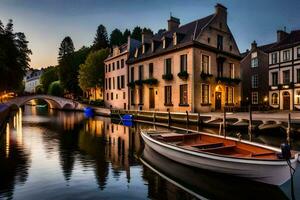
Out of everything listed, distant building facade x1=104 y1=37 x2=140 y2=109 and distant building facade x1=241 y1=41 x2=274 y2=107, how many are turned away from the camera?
0

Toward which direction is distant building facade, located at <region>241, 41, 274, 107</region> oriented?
toward the camera

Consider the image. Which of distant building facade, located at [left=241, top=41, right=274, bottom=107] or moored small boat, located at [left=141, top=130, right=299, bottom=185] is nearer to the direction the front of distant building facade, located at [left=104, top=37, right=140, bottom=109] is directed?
the moored small boat

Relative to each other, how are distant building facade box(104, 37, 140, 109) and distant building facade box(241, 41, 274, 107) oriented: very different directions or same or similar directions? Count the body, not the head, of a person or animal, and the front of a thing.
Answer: same or similar directions

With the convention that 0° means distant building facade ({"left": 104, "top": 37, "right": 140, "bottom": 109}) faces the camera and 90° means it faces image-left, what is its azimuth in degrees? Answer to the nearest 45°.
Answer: approximately 45°

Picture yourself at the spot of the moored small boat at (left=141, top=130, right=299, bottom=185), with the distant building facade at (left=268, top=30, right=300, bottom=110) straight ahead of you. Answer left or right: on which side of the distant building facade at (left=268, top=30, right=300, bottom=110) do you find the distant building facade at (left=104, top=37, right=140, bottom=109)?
left

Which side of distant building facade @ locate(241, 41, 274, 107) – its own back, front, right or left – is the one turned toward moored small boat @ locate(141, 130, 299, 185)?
front

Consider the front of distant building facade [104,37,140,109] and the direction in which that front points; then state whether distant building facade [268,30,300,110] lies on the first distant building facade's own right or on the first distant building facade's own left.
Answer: on the first distant building facade's own left

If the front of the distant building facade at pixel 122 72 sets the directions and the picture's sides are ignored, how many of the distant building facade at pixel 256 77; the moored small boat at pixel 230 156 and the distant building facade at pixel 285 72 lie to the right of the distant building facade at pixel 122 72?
0

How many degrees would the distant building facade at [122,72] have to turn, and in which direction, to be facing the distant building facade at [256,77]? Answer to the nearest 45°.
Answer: approximately 135° to its left

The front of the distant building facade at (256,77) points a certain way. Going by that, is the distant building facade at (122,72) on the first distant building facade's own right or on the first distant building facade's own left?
on the first distant building facade's own right

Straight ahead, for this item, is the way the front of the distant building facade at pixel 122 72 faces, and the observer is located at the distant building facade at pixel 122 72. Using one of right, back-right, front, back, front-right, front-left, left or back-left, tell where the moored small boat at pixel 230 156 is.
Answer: front-left
